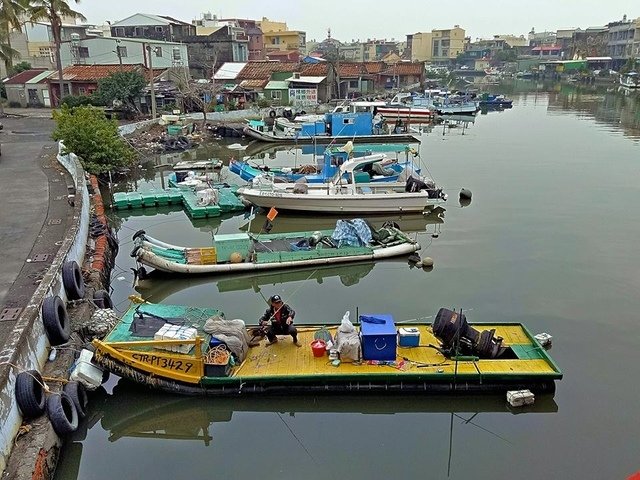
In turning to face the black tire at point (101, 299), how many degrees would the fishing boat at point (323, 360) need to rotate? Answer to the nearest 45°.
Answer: approximately 45° to its right

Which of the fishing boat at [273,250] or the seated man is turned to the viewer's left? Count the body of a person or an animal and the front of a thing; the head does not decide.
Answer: the fishing boat

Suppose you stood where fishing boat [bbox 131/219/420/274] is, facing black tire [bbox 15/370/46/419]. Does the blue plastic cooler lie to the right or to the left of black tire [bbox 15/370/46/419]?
left

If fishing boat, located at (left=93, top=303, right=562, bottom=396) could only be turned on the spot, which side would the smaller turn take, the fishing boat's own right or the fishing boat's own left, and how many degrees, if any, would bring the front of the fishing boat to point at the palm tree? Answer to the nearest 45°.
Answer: approximately 45° to the fishing boat's own right

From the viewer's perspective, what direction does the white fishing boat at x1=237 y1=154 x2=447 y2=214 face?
to the viewer's left

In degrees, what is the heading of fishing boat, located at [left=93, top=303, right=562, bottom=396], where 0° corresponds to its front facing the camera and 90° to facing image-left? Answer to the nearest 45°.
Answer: approximately 90°

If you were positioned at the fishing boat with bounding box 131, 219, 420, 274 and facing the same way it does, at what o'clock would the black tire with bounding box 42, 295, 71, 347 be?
The black tire is roughly at 10 o'clock from the fishing boat.

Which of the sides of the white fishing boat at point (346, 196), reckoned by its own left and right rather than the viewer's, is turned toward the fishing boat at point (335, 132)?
right

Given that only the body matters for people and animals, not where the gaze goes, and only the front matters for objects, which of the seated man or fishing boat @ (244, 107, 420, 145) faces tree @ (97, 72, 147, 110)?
the fishing boat

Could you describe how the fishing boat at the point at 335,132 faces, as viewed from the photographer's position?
facing to the left of the viewer

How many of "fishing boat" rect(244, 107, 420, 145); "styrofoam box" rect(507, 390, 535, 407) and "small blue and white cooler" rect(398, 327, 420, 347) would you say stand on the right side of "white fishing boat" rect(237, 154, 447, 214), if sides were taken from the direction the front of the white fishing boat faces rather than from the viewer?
1

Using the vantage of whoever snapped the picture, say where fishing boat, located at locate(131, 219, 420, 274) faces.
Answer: facing to the left of the viewer

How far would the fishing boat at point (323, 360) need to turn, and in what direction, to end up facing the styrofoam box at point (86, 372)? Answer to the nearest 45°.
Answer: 0° — it already faces it
